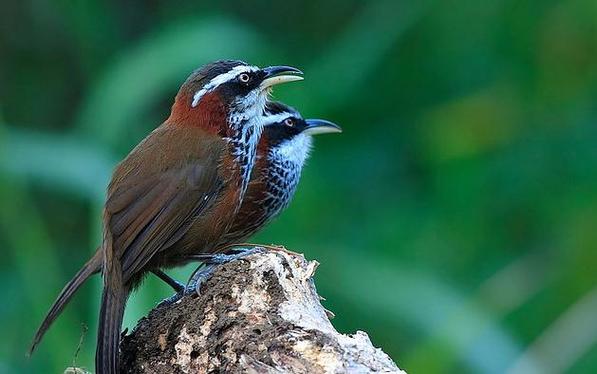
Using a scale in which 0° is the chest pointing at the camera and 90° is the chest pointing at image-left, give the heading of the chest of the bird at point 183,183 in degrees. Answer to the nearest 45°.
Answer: approximately 270°

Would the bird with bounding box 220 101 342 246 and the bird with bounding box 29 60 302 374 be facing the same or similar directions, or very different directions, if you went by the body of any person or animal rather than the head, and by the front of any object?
same or similar directions

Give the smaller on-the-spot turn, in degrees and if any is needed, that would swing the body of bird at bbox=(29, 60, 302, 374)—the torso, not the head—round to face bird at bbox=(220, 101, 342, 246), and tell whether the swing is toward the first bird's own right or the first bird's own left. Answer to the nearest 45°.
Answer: approximately 45° to the first bird's own left

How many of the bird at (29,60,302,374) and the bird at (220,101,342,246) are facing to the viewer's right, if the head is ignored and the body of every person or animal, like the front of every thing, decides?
2

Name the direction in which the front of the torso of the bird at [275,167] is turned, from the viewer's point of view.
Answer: to the viewer's right
